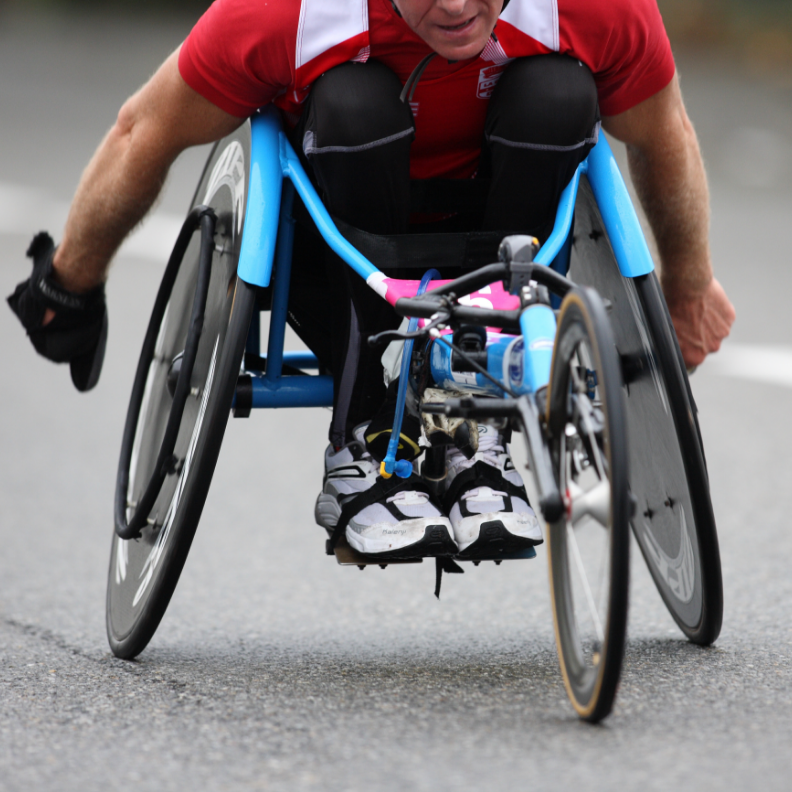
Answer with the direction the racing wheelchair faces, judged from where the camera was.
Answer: facing the viewer

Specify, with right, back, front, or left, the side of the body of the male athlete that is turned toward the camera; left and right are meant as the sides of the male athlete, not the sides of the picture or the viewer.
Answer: front
